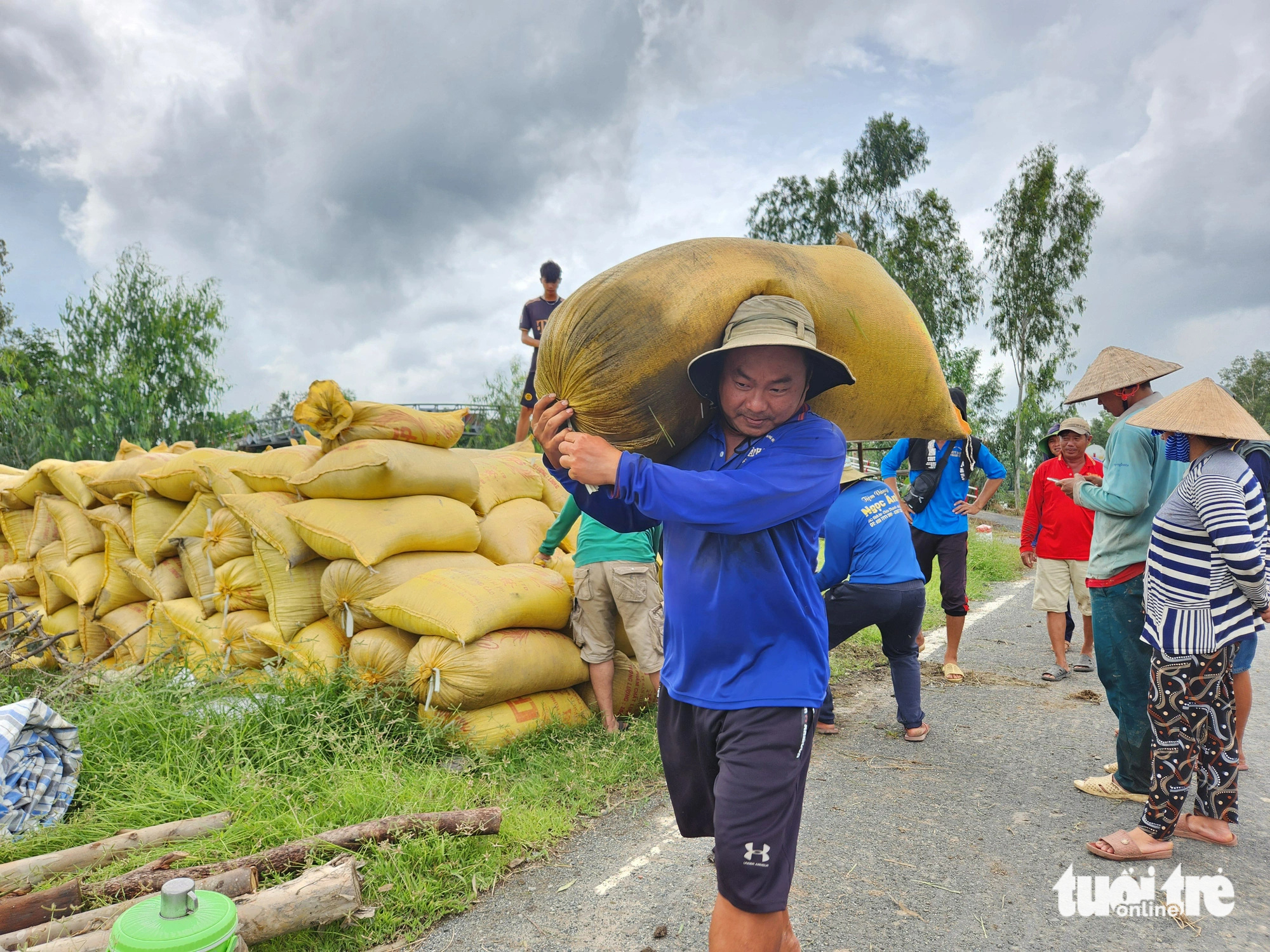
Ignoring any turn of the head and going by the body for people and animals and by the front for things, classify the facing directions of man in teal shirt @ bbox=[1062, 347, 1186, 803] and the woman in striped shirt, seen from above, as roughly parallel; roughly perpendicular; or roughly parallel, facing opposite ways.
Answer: roughly parallel

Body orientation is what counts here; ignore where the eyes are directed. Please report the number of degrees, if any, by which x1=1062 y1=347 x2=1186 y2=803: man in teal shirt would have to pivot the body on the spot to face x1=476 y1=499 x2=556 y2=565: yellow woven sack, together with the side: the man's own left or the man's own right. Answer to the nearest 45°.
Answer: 0° — they already face it

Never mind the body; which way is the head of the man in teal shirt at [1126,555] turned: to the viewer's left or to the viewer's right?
to the viewer's left

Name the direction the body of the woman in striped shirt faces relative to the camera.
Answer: to the viewer's left

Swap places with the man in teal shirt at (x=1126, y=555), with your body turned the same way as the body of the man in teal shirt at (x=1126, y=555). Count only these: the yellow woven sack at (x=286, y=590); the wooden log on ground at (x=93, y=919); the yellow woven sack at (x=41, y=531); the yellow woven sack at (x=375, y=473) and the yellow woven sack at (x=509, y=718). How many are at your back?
0

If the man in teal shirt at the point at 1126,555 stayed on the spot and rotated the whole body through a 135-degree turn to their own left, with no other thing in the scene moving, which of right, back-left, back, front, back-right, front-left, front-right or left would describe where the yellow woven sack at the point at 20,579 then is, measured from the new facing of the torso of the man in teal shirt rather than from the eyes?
back-right

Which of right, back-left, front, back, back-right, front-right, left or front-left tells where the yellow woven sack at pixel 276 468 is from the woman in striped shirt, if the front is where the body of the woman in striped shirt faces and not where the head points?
front

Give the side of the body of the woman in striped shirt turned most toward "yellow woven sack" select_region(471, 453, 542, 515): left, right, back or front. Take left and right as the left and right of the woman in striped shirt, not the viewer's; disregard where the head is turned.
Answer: front

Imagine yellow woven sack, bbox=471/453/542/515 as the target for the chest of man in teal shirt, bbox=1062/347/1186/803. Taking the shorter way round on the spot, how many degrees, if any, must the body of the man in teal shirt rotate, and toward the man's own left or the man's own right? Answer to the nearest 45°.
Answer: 0° — they already face it

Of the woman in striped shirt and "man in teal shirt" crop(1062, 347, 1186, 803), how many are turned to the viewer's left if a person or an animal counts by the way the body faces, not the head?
2

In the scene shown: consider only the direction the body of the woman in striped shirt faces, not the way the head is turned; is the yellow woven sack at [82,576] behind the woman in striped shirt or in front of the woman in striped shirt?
in front

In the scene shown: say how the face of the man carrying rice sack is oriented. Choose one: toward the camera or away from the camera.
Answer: toward the camera

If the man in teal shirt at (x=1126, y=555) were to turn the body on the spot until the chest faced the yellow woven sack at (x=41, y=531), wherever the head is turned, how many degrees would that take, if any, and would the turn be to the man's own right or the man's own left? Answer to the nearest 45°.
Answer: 0° — they already face it

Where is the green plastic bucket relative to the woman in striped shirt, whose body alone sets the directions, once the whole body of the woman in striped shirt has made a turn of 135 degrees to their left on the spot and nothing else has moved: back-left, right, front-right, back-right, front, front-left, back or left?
right

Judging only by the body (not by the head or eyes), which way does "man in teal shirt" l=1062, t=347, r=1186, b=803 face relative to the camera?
to the viewer's left

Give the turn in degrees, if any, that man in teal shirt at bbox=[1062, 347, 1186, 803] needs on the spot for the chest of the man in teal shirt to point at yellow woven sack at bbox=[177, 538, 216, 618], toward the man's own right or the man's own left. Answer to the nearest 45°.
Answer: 0° — they already face it

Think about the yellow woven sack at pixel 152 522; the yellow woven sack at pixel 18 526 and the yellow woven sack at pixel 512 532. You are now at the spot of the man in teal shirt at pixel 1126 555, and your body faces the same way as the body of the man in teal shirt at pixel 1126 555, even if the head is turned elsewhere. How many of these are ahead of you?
3
